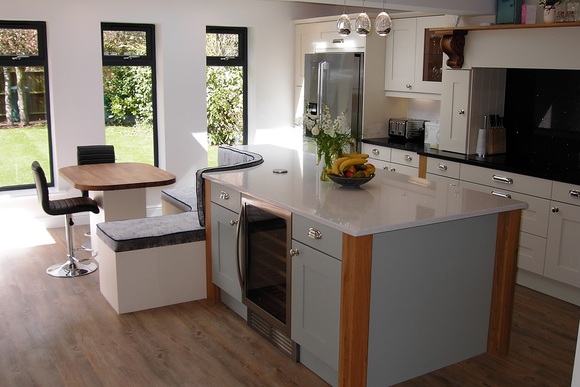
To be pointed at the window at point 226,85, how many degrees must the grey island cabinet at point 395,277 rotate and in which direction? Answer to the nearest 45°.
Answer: approximately 90° to its right

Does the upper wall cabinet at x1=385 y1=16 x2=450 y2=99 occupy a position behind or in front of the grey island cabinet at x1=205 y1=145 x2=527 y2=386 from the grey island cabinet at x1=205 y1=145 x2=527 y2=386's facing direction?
behind

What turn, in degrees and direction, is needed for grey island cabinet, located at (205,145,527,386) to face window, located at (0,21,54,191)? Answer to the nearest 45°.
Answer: approximately 90° to its right

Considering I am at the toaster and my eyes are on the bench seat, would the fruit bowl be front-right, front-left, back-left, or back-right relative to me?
front-left

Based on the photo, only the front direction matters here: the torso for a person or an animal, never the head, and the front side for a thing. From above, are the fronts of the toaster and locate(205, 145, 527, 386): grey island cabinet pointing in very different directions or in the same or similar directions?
same or similar directions

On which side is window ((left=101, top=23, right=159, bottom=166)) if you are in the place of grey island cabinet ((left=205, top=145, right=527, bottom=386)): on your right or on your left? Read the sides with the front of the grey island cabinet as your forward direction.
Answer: on your right

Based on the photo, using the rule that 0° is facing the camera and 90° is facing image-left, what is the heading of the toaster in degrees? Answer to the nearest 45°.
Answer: approximately 45°

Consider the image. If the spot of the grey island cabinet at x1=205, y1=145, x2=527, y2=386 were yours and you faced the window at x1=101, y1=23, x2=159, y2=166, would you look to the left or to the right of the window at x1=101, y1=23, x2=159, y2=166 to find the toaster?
right

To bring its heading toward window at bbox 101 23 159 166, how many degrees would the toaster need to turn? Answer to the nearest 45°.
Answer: approximately 45° to its right

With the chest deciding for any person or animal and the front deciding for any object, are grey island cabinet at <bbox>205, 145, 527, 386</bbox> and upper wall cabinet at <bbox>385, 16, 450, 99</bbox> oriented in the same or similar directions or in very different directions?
same or similar directions

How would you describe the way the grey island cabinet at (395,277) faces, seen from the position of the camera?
facing the viewer and to the left of the viewer

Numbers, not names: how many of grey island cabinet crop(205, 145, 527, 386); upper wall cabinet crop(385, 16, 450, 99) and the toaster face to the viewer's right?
0

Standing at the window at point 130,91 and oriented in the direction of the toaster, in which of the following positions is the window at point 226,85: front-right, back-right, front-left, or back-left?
front-left

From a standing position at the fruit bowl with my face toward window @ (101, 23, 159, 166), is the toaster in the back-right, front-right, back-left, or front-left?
front-right

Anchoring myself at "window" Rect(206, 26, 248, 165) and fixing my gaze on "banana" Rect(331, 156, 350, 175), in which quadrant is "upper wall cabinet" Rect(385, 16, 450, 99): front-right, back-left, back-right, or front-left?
front-left
